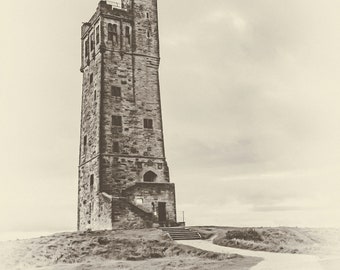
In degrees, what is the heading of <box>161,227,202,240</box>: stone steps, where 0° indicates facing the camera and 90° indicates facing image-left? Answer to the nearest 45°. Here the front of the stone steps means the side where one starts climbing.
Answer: approximately 0°
